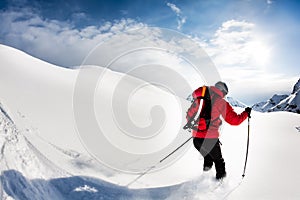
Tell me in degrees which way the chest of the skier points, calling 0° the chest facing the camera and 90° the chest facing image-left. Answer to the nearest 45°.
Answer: approximately 225°
